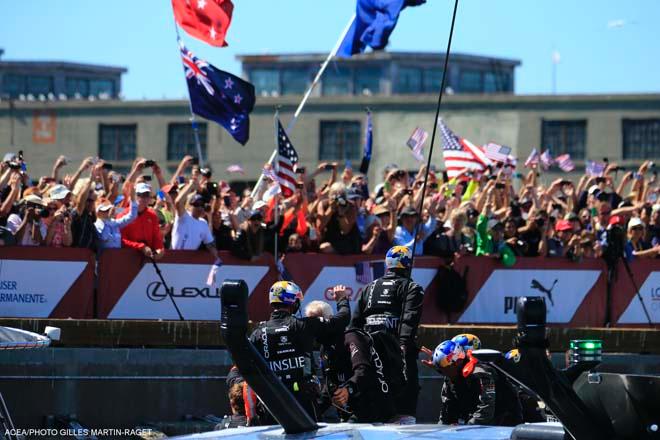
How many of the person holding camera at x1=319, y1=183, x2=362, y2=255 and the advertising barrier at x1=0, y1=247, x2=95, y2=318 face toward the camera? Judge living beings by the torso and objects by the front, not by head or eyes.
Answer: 2

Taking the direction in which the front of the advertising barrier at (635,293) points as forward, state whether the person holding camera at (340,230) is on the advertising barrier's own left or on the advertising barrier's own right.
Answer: on the advertising barrier's own right

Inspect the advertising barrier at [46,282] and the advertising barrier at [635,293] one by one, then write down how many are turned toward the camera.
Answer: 2

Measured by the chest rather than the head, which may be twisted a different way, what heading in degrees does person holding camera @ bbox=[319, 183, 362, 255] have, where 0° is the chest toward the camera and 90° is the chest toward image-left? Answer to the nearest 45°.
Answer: approximately 0°

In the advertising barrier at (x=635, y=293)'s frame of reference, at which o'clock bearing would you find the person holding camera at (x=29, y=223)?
The person holding camera is roughly at 2 o'clock from the advertising barrier.

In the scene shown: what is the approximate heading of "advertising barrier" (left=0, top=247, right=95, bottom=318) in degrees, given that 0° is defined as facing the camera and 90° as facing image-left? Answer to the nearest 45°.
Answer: approximately 0°
